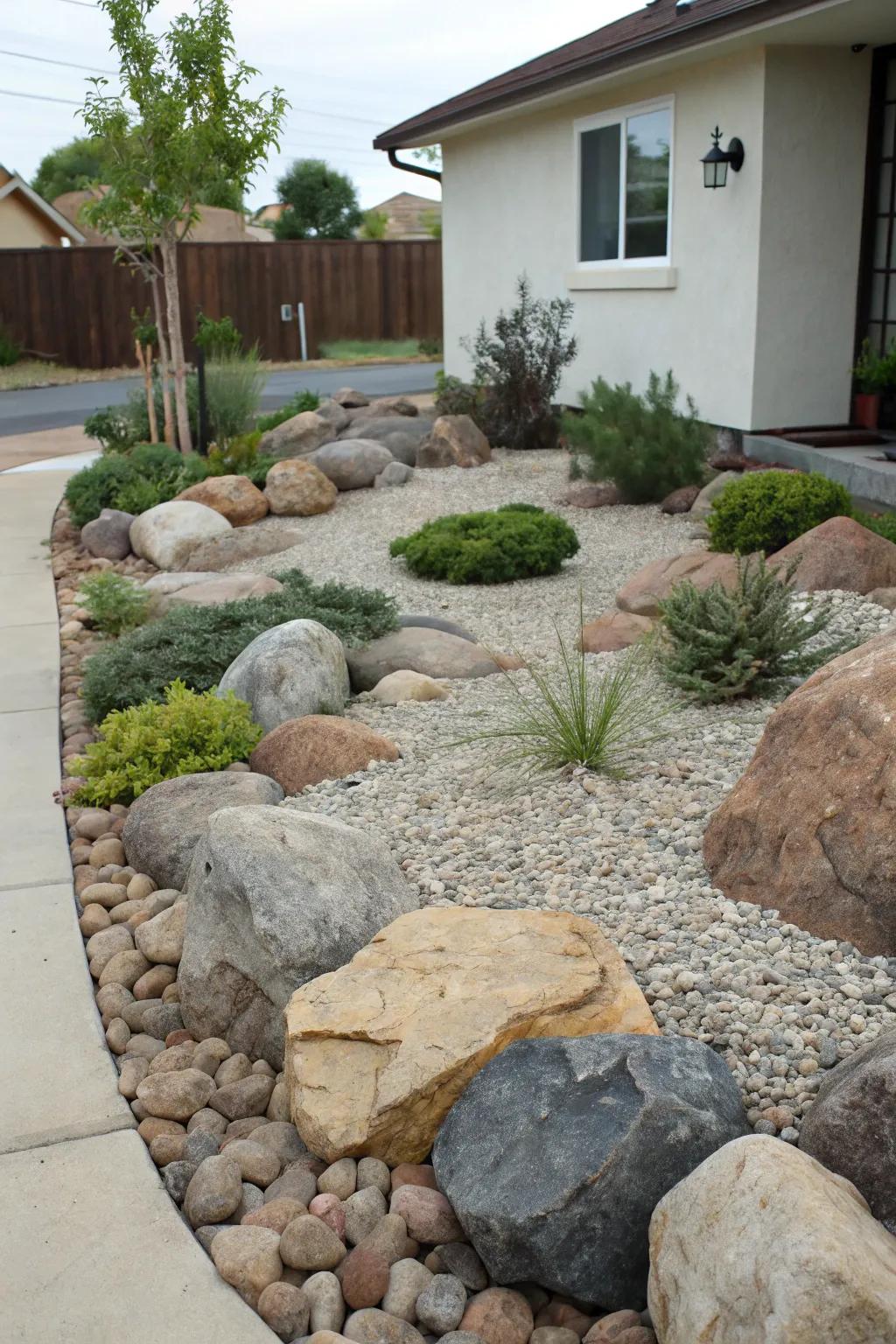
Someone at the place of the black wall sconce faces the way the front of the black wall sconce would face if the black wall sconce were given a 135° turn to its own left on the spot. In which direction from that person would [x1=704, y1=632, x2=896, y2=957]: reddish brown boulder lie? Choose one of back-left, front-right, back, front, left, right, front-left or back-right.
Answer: right

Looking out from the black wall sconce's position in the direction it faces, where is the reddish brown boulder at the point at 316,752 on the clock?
The reddish brown boulder is roughly at 11 o'clock from the black wall sconce.

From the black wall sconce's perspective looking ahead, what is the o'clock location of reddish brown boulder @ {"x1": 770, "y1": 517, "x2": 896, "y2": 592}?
The reddish brown boulder is roughly at 10 o'clock from the black wall sconce.

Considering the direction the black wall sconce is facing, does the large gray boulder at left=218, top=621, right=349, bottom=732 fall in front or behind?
in front

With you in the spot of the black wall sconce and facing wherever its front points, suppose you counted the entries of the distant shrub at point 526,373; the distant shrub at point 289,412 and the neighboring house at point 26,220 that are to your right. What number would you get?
3

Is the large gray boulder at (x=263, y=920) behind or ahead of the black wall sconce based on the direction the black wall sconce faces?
ahead

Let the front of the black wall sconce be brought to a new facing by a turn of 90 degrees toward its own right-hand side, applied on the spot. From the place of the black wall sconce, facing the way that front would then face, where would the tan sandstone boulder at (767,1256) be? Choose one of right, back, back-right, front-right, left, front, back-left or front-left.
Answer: back-left

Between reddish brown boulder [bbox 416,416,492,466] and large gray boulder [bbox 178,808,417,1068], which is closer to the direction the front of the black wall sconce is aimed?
the large gray boulder

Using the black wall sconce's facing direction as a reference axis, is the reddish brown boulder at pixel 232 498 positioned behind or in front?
in front

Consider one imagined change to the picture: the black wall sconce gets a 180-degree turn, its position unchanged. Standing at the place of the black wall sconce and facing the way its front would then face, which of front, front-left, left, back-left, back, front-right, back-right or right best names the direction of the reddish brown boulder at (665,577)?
back-right

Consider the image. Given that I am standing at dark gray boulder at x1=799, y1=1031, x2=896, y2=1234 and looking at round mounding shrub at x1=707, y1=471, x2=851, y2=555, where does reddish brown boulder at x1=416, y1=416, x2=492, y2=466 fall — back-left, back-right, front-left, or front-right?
front-left

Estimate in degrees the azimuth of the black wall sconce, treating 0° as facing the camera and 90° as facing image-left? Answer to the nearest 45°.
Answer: approximately 45°

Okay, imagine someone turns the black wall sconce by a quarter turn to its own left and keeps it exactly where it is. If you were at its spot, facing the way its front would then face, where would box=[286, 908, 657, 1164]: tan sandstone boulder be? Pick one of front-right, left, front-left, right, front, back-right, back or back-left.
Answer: front-right

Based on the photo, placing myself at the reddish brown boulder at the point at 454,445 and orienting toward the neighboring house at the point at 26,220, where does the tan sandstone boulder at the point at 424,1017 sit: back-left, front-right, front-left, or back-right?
back-left

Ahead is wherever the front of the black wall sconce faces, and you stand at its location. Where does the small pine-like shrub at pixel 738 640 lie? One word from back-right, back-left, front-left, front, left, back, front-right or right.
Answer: front-left
